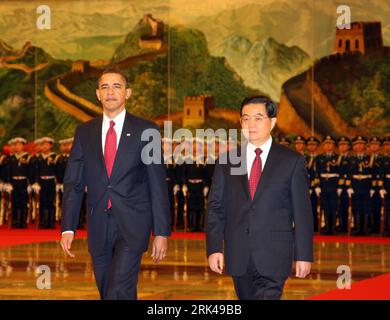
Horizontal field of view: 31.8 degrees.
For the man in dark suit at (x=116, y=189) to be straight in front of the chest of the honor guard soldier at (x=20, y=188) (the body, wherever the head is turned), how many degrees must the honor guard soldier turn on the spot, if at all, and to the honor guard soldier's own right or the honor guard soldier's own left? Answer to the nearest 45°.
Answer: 0° — they already face them

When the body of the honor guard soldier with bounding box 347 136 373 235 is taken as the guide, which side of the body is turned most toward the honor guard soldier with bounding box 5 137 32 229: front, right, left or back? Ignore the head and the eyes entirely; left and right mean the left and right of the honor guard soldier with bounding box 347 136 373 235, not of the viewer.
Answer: right

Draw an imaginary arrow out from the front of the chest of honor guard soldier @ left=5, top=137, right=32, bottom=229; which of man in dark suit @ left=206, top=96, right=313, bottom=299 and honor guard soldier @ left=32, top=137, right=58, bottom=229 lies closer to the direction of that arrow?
the man in dark suit

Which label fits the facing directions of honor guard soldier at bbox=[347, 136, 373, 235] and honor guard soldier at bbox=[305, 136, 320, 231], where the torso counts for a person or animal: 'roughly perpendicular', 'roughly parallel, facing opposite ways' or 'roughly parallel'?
roughly parallel

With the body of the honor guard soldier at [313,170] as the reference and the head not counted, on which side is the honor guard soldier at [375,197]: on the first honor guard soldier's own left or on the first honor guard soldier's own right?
on the first honor guard soldier's own left

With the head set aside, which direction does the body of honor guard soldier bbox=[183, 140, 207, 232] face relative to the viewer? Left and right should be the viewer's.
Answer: facing the viewer

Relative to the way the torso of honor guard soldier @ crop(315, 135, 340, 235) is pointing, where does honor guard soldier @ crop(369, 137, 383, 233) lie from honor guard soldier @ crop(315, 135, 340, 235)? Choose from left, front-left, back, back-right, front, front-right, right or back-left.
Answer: left

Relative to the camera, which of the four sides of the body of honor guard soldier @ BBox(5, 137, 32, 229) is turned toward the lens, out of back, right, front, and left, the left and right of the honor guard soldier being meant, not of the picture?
front

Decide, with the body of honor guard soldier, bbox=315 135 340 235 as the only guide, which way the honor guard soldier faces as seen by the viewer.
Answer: toward the camera

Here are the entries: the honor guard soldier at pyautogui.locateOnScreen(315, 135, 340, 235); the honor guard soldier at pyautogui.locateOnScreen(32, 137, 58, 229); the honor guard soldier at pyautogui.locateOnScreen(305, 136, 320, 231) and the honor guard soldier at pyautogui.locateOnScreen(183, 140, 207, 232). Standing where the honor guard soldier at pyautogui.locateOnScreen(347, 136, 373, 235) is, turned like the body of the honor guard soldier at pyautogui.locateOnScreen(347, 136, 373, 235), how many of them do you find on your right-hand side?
4

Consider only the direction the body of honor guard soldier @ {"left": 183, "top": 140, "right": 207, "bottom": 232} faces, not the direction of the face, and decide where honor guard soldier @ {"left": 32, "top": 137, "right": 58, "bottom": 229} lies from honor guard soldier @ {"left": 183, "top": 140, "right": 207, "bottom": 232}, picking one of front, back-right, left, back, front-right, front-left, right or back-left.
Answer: right

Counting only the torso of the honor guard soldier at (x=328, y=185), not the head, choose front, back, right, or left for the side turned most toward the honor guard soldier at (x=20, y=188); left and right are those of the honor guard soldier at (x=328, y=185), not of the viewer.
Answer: right

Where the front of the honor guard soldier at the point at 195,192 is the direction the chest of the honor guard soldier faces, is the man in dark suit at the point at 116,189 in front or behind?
in front

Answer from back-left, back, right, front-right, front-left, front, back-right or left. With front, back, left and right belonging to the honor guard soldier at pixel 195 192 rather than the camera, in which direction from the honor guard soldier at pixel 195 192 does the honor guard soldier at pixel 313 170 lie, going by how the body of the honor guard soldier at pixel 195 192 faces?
left

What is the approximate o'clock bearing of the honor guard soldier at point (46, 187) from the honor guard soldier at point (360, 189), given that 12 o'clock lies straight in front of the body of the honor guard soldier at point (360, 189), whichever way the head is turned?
the honor guard soldier at point (46, 187) is roughly at 3 o'clock from the honor guard soldier at point (360, 189).
